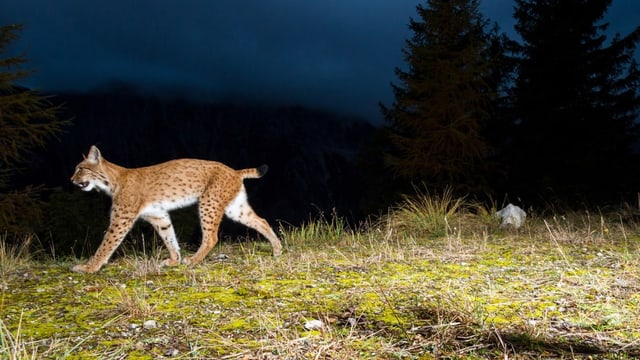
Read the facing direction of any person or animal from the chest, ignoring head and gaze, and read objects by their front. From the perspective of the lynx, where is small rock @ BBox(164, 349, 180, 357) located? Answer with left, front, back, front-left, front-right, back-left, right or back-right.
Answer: left

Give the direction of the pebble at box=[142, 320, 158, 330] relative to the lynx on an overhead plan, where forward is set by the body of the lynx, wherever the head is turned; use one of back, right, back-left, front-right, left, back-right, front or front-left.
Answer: left

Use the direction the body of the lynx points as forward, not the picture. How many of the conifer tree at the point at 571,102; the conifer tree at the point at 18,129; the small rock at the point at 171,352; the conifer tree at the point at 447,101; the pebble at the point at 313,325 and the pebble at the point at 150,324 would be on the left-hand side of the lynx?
3

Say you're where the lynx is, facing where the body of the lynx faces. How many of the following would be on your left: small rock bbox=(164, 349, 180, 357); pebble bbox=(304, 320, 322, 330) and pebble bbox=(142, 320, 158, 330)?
3

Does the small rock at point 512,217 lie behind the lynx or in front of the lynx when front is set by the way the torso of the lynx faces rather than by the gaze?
behind

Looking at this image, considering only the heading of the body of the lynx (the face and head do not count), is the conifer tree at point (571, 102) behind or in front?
behind

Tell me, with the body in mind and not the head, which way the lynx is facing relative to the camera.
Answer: to the viewer's left

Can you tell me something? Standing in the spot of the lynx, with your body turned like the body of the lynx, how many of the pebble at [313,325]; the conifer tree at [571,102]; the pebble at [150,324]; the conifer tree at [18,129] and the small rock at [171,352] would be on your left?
3

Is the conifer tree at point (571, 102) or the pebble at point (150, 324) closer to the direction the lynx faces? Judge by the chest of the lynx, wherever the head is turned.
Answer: the pebble

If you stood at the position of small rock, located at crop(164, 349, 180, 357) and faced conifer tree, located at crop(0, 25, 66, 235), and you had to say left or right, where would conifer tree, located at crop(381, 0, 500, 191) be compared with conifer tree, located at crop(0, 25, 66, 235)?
right

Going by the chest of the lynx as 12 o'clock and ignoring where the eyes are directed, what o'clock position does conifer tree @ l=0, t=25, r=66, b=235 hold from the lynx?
The conifer tree is roughly at 2 o'clock from the lynx.
